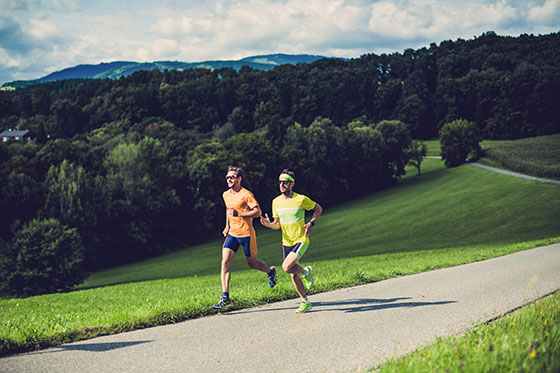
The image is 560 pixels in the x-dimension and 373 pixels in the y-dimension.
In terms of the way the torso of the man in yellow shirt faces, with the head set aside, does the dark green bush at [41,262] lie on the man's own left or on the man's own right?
on the man's own right

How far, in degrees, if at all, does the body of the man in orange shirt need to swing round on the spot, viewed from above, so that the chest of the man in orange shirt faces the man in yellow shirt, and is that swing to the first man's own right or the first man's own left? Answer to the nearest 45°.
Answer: approximately 90° to the first man's own left

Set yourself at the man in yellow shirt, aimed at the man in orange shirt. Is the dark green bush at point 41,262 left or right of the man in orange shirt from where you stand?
right

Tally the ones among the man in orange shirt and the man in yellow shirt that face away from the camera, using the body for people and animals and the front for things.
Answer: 0
